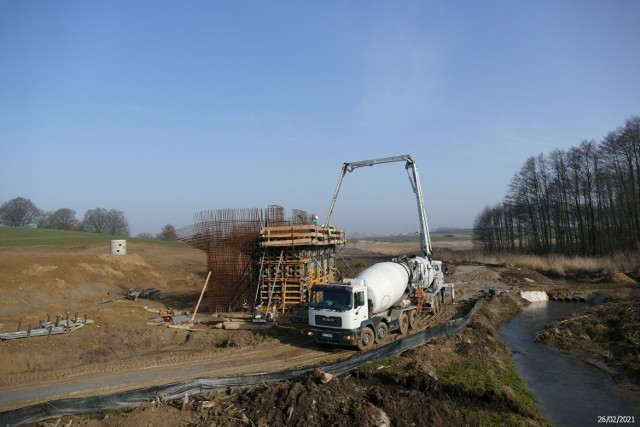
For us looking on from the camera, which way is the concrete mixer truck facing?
facing the viewer and to the left of the viewer

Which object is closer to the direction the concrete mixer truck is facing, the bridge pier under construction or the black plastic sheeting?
the black plastic sheeting

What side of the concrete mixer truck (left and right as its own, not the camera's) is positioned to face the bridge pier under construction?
right

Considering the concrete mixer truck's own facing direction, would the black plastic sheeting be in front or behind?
in front
